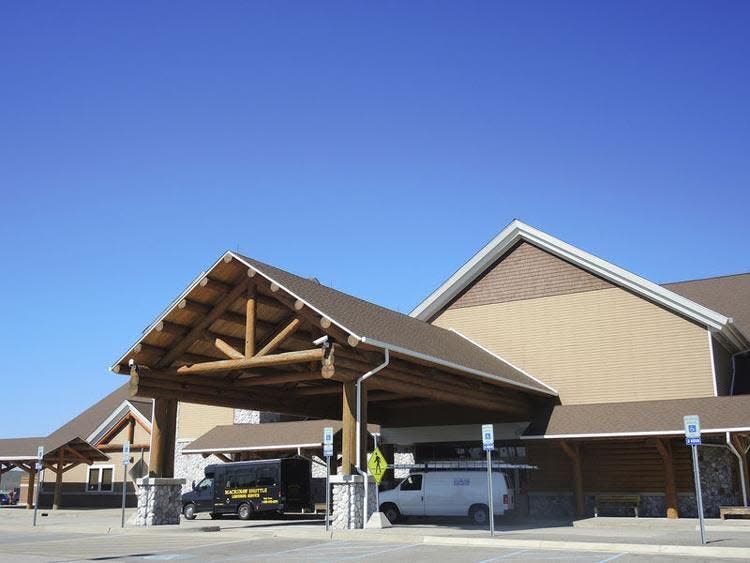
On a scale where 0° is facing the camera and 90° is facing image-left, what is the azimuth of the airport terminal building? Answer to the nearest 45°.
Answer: approximately 45°

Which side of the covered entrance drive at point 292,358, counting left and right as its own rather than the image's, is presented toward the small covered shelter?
right

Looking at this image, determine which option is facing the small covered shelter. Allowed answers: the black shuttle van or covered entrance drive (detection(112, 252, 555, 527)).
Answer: the black shuttle van

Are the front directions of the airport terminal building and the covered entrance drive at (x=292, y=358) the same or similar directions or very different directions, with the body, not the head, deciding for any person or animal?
same or similar directions

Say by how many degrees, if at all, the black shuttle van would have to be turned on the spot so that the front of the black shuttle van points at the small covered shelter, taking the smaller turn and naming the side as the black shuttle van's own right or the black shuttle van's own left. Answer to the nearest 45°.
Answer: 0° — it already faces it

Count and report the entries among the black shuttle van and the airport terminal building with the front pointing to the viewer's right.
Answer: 0

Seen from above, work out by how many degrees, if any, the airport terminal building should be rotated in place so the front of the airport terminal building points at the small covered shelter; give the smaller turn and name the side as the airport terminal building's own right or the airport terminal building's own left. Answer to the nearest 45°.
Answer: approximately 90° to the airport terminal building's own right

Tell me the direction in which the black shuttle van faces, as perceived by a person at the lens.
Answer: facing away from the viewer and to the left of the viewer

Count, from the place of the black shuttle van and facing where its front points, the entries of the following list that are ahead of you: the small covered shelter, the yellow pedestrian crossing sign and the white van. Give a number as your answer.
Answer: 1

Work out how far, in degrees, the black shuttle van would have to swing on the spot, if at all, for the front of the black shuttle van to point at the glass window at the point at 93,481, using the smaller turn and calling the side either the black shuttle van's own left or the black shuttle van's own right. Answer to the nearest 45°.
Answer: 0° — it already faces it

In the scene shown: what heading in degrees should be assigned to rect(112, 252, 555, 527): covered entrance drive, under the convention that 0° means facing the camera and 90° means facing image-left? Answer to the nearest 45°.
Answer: approximately 45°

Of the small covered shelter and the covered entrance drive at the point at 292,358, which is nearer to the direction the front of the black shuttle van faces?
the small covered shelter

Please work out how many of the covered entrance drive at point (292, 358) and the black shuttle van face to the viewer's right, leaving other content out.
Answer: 0

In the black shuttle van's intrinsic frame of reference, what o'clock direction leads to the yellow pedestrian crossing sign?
The yellow pedestrian crossing sign is roughly at 7 o'clock from the black shuttle van.
